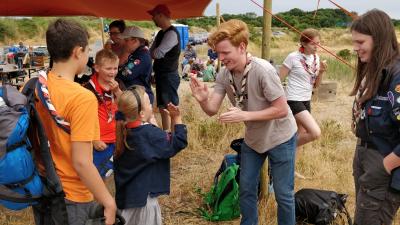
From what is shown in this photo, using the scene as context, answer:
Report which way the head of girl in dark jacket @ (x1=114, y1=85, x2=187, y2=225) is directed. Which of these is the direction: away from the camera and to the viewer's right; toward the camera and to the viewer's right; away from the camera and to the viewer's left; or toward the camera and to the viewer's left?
away from the camera and to the viewer's right

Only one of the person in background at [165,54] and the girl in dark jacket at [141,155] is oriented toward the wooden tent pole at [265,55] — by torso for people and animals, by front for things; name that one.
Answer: the girl in dark jacket

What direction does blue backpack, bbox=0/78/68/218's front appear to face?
to the viewer's left

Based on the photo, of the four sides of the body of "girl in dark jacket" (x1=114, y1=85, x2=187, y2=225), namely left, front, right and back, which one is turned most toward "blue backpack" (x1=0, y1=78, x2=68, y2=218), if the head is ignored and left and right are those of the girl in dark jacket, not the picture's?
back

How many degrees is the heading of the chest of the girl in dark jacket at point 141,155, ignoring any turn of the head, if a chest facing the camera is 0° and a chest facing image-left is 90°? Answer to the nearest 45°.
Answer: approximately 225°

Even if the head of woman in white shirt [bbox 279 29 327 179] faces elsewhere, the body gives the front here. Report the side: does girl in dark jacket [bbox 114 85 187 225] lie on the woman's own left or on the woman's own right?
on the woman's own right

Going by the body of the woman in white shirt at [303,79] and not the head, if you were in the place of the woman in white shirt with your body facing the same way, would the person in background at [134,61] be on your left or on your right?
on your right

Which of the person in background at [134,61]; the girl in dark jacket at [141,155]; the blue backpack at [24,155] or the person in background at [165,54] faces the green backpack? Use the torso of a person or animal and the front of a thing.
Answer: the girl in dark jacket
